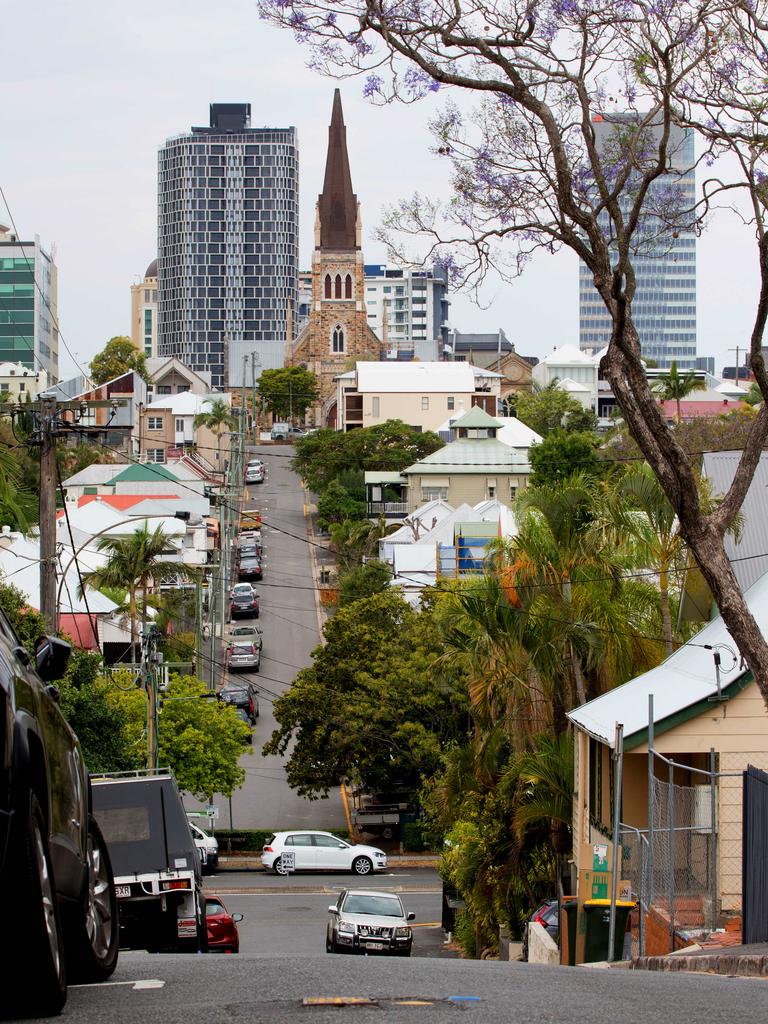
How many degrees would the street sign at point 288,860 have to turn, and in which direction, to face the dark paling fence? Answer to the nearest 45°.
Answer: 0° — it already faces it

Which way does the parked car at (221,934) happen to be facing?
away from the camera

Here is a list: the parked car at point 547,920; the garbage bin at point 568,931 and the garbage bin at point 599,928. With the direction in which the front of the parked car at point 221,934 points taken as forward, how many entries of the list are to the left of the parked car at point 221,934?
0

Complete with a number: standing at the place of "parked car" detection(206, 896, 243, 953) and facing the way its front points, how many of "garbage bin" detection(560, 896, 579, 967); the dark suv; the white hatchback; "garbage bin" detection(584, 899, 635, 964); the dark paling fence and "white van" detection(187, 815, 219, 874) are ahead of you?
2

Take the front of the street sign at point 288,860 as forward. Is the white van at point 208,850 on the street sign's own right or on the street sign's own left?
on the street sign's own right

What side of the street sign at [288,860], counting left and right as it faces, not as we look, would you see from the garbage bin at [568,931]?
front

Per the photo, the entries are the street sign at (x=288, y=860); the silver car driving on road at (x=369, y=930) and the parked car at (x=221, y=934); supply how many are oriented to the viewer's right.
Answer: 0

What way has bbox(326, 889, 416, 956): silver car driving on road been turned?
toward the camera

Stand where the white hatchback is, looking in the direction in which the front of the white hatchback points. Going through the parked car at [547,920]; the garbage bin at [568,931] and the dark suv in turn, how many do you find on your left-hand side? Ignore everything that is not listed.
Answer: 0

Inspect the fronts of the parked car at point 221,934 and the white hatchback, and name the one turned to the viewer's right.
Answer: the white hatchback

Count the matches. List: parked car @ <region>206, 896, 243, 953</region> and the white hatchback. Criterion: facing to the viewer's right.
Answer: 1

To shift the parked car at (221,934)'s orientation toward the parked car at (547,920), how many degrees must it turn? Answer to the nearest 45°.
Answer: approximately 90° to its right

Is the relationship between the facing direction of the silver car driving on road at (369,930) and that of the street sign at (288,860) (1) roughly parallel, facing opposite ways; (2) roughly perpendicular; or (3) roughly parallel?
roughly parallel

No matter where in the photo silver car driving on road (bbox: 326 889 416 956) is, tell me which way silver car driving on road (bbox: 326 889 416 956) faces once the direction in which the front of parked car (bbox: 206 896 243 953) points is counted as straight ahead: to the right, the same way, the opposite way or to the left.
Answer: the opposite way

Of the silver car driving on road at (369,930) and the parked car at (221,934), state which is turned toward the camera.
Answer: the silver car driving on road at (369,930)

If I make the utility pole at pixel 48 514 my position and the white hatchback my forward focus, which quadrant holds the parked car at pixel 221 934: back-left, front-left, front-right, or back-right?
front-right

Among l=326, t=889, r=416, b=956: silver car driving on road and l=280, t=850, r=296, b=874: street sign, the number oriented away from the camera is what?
0

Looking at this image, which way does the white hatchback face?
to the viewer's right
